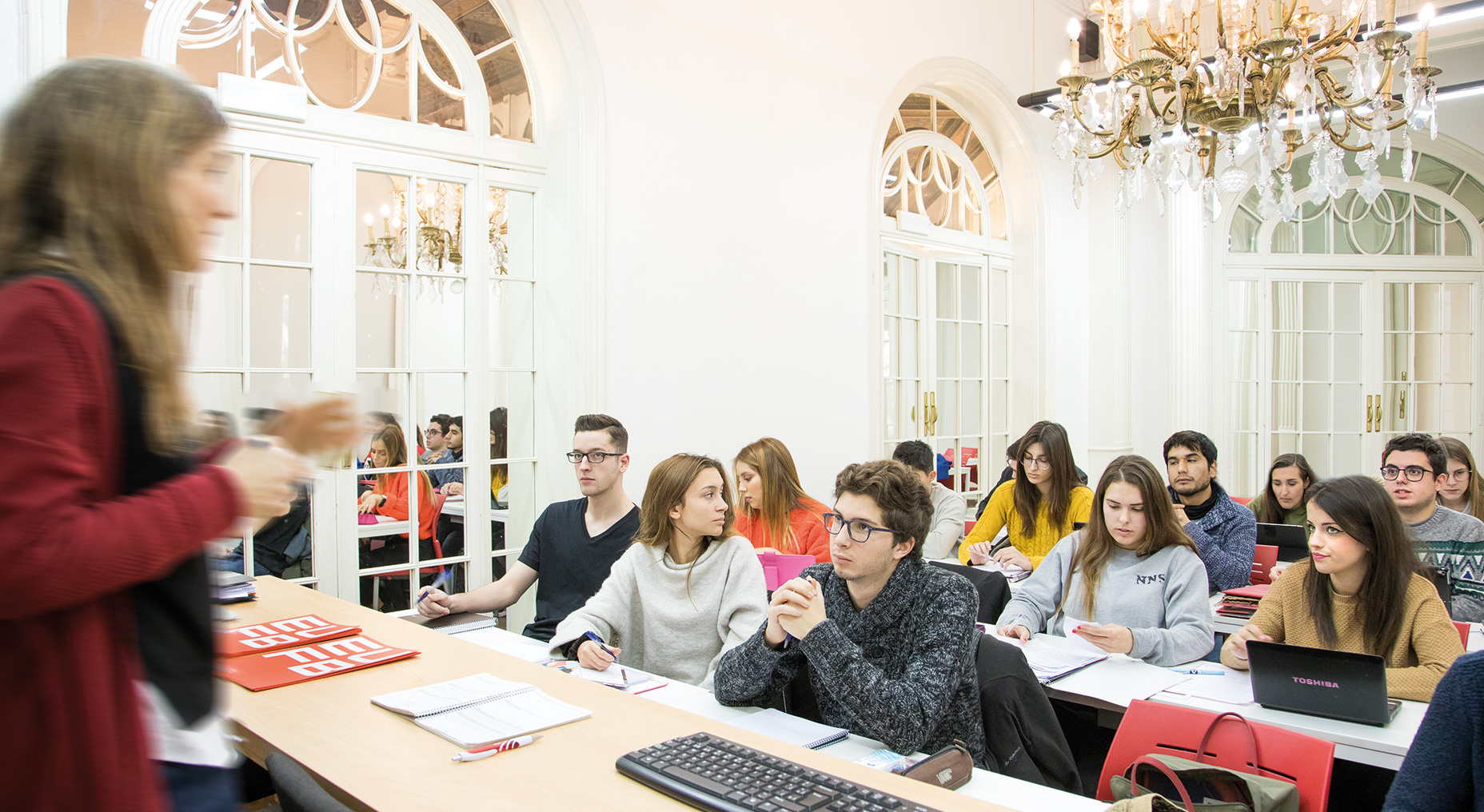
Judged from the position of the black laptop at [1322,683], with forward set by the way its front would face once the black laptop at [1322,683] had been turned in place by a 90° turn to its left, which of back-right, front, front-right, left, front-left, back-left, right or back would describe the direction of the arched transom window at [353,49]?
front-left

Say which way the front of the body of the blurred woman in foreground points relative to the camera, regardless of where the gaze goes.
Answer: to the viewer's right

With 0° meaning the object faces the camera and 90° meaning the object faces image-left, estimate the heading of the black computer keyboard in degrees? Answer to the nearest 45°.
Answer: approximately 45°

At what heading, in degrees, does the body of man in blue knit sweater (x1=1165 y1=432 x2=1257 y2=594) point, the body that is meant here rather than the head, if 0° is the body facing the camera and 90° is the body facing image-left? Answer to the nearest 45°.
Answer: approximately 45°

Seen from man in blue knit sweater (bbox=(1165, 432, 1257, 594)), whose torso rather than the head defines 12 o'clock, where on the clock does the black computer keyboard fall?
The black computer keyboard is roughly at 11 o'clock from the man in blue knit sweater.

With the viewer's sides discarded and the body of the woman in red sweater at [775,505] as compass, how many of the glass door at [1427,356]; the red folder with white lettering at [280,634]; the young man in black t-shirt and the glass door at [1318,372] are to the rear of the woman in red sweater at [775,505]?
2

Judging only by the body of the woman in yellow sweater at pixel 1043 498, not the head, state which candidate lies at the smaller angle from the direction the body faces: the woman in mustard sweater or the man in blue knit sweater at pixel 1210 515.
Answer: the woman in mustard sweater

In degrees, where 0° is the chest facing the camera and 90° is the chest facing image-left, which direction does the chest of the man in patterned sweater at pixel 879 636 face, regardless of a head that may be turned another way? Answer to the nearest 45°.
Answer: approximately 45°

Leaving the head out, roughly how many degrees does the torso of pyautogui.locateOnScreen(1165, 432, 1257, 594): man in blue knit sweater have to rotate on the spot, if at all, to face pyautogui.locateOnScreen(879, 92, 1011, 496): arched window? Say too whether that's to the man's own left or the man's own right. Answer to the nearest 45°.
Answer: approximately 90° to the man's own right

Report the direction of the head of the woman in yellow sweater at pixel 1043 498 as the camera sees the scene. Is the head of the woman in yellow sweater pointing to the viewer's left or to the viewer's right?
to the viewer's left

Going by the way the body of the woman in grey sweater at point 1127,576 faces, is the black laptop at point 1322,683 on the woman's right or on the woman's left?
on the woman's left

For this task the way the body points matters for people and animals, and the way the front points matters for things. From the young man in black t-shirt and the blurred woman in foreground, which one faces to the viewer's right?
the blurred woman in foreground

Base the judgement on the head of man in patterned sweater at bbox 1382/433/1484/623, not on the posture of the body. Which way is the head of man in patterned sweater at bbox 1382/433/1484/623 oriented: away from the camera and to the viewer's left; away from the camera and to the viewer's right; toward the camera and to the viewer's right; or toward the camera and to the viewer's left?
toward the camera and to the viewer's left
